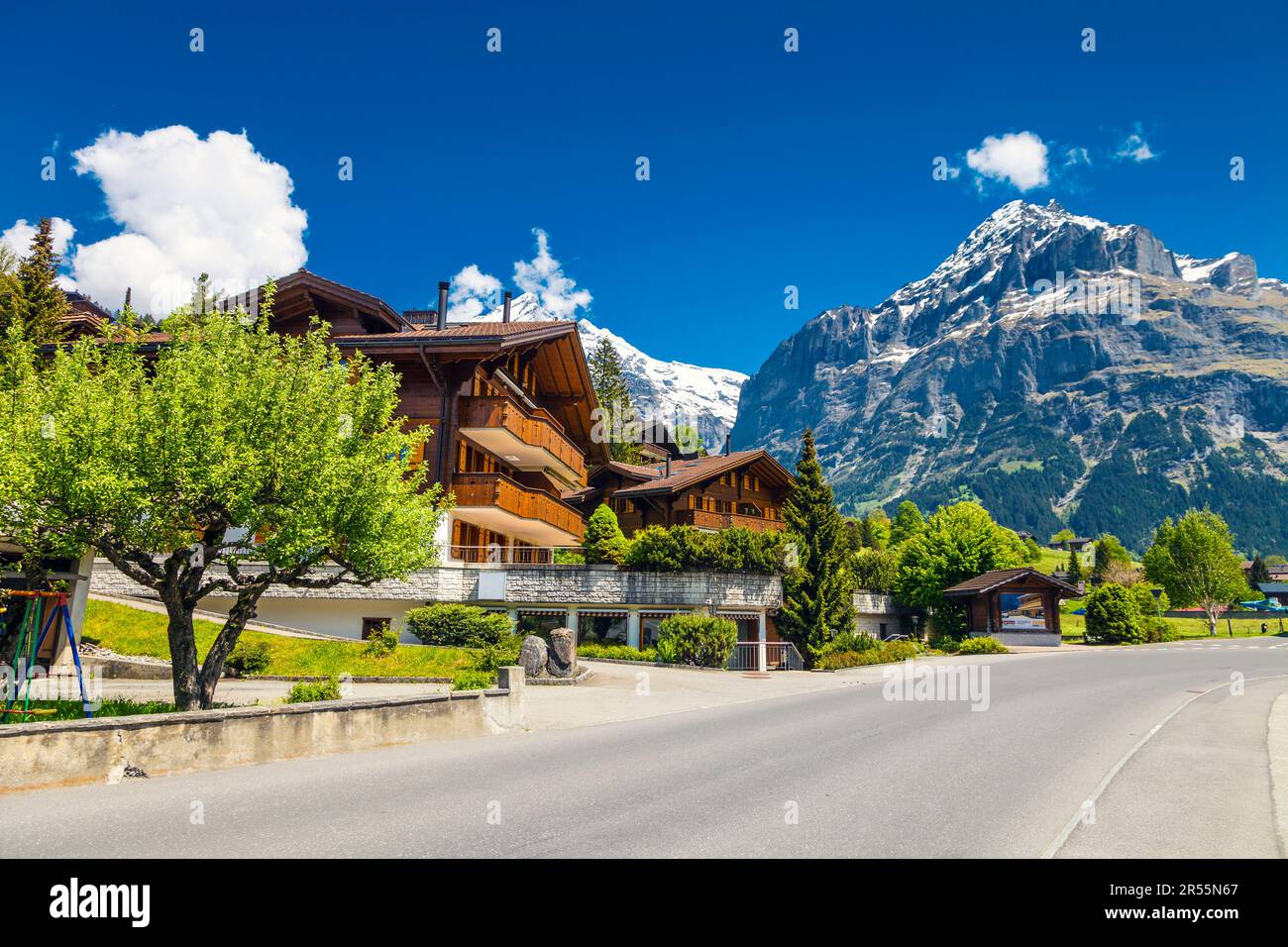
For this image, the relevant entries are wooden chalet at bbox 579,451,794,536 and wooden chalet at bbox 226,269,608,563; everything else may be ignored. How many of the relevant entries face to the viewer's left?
0

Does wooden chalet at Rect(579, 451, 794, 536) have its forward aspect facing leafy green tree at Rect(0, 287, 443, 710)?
no

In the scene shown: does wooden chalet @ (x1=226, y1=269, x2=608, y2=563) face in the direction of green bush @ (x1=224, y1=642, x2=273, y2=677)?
no

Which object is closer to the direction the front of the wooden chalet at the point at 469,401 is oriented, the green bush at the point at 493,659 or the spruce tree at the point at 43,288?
the green bush

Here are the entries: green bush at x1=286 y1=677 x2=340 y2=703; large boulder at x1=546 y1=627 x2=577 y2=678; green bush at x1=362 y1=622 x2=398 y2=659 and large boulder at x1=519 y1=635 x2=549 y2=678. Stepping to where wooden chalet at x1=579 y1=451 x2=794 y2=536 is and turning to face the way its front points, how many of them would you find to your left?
0

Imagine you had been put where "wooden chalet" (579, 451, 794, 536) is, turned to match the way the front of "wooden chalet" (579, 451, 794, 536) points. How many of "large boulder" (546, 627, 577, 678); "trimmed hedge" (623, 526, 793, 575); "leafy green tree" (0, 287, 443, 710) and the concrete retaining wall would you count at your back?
0

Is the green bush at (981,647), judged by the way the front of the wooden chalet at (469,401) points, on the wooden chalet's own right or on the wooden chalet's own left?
on the wooden chalet's own left

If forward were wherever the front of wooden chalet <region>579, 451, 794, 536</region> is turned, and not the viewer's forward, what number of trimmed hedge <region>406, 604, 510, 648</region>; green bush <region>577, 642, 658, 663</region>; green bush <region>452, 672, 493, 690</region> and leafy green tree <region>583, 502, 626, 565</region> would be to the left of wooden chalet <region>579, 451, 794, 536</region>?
0

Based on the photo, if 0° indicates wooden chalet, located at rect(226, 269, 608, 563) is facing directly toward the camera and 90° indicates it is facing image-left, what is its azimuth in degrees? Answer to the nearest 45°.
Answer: approximately 315°

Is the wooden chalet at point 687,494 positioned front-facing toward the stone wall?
no

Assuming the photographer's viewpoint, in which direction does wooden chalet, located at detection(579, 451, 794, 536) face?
facing the viewer and to the right of the viewer

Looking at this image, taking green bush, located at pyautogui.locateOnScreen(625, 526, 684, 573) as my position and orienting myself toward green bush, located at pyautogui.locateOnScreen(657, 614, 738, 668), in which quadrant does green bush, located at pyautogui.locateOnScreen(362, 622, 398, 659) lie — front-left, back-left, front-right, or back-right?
front-right

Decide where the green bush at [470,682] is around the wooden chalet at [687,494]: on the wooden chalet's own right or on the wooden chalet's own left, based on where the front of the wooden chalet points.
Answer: on the wooden chalet's own right

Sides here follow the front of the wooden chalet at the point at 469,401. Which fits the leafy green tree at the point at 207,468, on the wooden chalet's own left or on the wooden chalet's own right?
on the wooden chalet's own right

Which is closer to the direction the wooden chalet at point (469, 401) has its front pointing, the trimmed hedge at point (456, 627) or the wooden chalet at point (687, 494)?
the trimmed hedge

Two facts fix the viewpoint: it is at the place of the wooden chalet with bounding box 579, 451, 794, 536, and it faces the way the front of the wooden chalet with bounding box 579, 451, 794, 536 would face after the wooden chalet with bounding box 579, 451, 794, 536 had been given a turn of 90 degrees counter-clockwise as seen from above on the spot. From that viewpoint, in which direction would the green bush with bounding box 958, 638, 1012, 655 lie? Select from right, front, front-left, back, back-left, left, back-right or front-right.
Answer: front-right

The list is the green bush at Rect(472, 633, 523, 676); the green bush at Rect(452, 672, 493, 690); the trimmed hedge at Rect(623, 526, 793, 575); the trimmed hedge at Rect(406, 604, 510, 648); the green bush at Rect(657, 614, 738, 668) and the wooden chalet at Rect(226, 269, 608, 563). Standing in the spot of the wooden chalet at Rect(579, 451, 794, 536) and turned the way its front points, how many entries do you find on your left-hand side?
0
